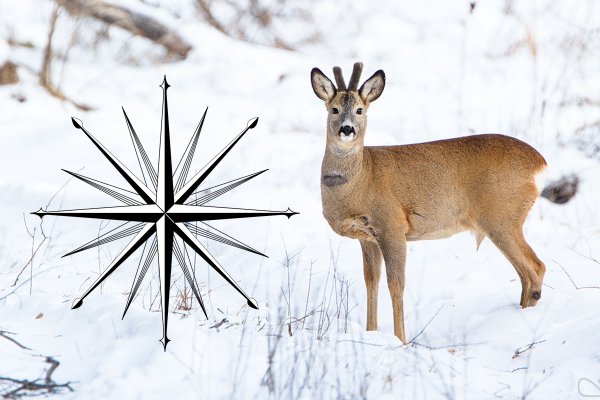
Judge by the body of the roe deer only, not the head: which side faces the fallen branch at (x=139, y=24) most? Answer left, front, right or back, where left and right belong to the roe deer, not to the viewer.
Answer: right

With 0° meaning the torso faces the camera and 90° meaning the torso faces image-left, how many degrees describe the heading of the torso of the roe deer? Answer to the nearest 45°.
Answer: approximately 45°
